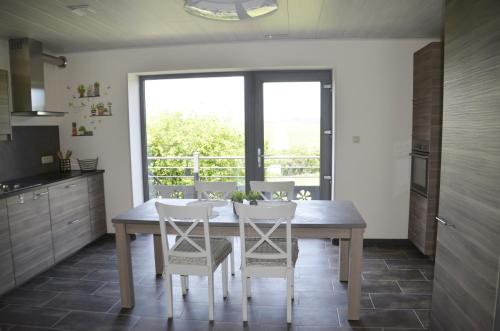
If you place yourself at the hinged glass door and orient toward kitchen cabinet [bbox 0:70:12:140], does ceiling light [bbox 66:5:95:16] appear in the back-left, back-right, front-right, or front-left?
front-left

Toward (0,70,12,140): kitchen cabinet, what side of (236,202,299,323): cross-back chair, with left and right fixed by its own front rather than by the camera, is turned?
left

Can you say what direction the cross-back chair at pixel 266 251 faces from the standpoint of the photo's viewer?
facing away from the viewer

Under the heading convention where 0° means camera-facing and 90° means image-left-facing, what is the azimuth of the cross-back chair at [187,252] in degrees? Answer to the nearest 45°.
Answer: approximately 225°

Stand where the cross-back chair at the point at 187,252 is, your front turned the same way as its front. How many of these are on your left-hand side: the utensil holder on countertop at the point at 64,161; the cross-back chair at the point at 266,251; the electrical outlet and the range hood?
3

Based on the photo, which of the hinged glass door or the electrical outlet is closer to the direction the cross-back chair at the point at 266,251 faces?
the hinged glass door

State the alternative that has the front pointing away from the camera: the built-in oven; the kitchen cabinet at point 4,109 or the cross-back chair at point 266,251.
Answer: the cross-back chair

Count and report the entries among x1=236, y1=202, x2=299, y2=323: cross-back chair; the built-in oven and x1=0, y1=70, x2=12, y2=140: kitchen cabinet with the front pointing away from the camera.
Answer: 1

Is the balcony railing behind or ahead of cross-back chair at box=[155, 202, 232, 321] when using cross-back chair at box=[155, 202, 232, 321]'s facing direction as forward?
ahead

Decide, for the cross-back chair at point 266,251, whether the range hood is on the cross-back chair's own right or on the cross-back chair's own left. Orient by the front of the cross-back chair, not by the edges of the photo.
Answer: on the cross-back chair's own left

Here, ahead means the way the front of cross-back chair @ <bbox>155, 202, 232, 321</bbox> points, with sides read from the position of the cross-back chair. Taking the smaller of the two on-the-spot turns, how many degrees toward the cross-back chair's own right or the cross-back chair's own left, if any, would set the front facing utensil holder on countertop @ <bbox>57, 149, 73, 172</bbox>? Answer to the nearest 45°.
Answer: approximately 90° to the cross-back chair's own left

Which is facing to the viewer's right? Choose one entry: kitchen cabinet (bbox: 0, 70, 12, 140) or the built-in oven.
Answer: the kitchen cabinet

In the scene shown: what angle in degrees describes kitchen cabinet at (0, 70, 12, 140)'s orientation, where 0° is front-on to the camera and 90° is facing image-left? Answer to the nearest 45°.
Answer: approximately 270°

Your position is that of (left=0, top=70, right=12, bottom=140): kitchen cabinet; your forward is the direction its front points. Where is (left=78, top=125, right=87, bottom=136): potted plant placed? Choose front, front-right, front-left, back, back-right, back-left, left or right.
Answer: front-left

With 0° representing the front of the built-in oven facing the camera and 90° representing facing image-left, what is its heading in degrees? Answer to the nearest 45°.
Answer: approximately 90°

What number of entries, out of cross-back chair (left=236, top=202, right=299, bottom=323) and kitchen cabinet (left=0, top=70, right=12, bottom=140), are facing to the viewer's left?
0
